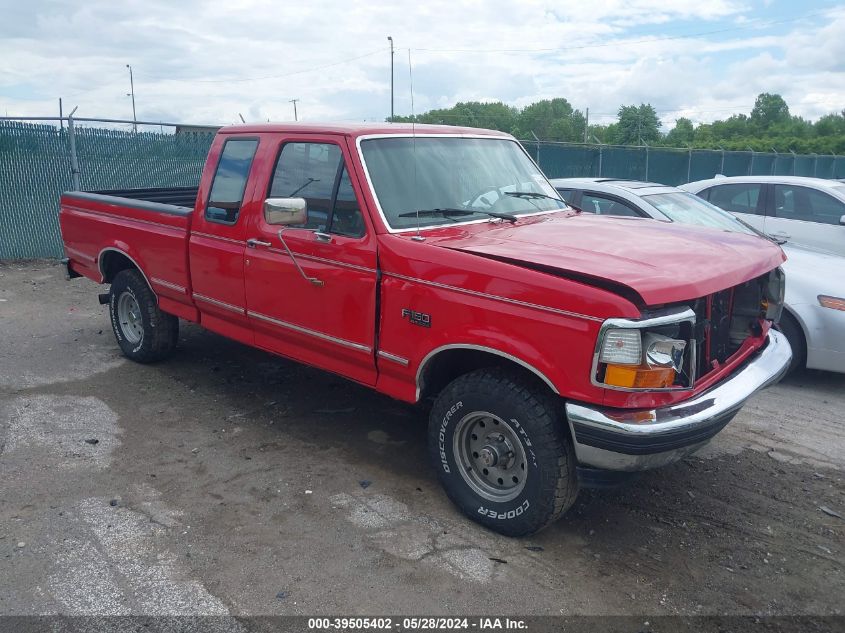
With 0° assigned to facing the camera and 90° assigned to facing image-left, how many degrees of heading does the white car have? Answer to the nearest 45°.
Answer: approximately 315°

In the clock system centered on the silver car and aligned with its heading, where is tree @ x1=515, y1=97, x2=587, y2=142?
The tree is roughly at 7 o'clock from the silver car.

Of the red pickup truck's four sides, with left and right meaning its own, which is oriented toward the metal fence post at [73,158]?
back

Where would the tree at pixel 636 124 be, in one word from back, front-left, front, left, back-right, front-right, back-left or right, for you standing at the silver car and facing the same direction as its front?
back-left

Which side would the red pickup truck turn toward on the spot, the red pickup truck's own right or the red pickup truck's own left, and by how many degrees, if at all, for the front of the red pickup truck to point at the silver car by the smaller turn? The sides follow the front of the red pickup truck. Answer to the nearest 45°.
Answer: approximately 90° to the red pickup truck's own left

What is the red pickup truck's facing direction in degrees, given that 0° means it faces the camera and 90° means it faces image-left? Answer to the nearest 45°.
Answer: approximately 315°

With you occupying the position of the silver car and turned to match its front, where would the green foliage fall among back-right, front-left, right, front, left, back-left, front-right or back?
back-left

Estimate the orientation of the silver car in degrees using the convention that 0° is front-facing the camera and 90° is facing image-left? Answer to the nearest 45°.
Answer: approximately 315°

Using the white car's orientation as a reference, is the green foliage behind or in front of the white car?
behind
